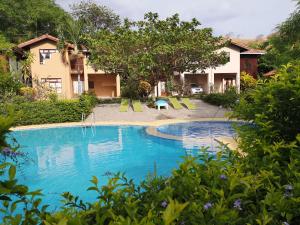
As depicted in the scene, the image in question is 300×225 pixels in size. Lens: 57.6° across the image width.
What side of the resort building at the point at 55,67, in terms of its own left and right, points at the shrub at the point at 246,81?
left

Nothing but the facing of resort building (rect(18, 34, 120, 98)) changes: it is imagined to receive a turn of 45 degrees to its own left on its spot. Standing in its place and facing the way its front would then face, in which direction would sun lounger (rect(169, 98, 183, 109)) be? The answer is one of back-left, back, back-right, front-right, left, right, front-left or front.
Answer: front

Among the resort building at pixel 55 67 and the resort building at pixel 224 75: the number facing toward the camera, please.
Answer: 2

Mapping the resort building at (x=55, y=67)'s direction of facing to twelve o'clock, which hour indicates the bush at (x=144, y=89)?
The bush is roughly at 9 o'clock from the resort building.

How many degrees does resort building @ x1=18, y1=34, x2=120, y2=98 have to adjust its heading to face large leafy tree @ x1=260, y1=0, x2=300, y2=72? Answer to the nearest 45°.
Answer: approximately 45° to its left

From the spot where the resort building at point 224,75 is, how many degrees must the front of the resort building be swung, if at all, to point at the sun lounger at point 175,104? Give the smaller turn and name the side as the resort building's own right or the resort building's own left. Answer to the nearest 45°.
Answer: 0° — it already faces it

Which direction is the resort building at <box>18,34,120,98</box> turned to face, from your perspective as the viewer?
facing the viewer

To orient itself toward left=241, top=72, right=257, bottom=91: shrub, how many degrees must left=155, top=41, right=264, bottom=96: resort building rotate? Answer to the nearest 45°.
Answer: approximately 45° to its left

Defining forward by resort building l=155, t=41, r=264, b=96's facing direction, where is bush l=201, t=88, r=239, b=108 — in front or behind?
in front

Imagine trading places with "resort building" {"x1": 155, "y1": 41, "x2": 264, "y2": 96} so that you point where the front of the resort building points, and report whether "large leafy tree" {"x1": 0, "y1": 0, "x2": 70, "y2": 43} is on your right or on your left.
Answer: on your right

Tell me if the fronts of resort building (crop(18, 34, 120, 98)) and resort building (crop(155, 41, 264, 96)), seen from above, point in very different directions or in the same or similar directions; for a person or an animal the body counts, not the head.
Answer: same or similar directions

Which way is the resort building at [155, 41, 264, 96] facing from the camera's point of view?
toward the camera
